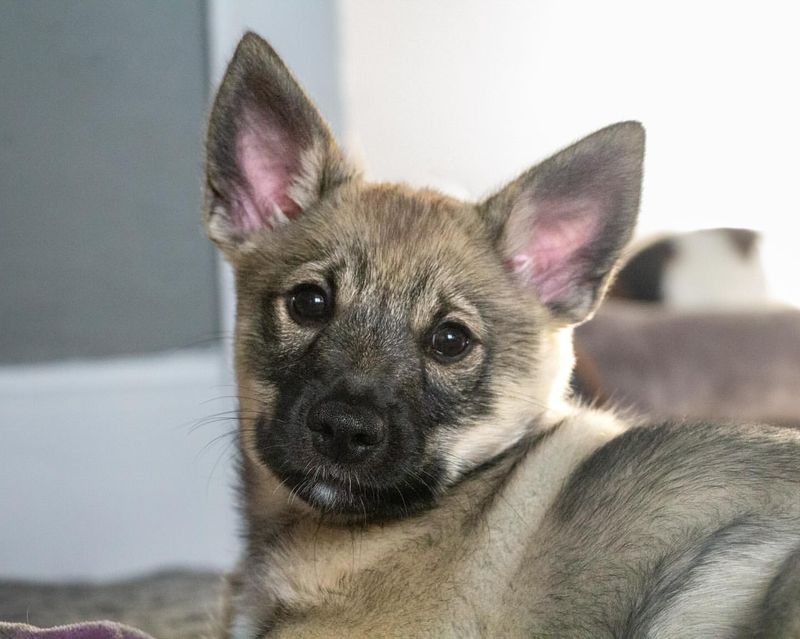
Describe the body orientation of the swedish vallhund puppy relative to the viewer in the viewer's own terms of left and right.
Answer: facing the viewer and to the left of the viewer

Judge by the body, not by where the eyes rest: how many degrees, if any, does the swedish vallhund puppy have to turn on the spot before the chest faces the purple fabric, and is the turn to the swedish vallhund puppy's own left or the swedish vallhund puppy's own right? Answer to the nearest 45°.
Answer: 0° — it already faces it
